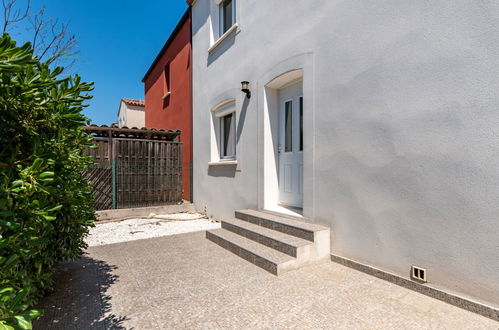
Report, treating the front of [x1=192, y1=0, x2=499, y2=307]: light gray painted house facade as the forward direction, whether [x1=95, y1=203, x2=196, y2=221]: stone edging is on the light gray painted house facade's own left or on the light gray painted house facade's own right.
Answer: on the light gray painted house facade's own right

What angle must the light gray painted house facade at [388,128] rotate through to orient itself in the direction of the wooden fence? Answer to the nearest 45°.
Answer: approximately 45° to its right

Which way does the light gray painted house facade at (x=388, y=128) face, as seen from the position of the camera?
facing the viewer and to the left of the viewer

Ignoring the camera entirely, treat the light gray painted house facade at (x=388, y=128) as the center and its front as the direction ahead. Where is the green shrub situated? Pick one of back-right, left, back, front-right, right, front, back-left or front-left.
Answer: front

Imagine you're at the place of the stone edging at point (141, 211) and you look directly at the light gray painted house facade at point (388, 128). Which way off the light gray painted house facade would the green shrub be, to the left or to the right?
right
